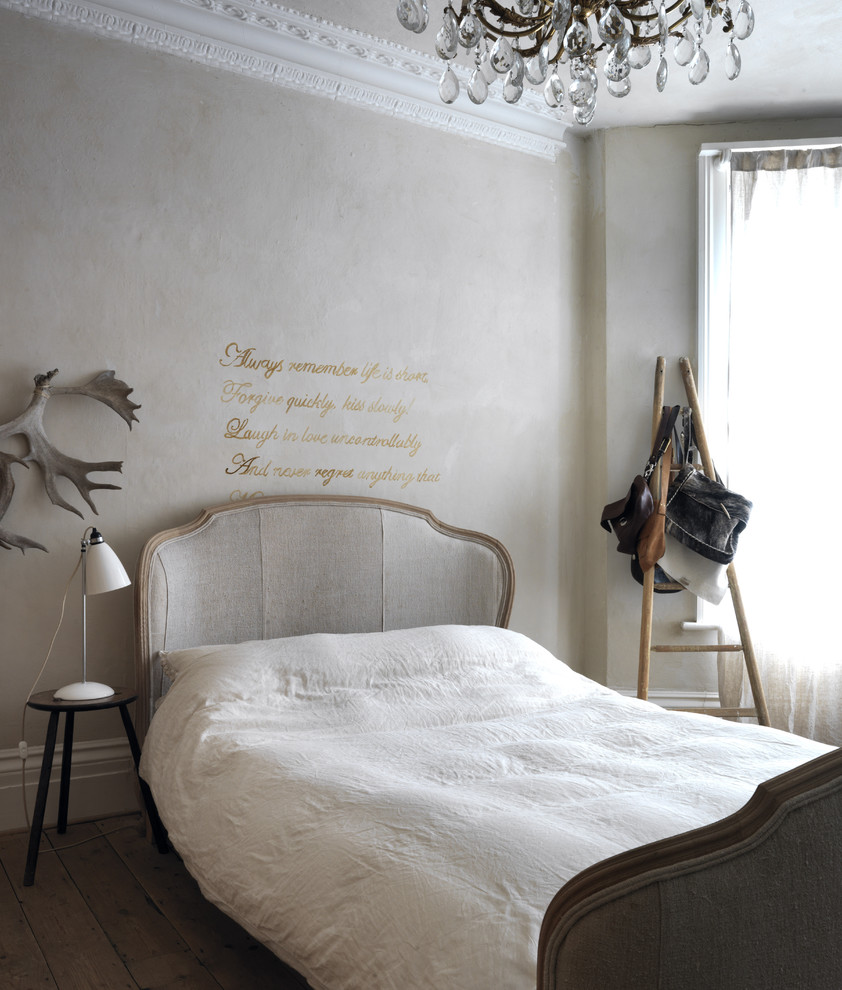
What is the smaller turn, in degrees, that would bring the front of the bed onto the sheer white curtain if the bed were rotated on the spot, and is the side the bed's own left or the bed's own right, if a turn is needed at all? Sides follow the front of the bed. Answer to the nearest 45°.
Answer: approximately 90° to the bed's own left

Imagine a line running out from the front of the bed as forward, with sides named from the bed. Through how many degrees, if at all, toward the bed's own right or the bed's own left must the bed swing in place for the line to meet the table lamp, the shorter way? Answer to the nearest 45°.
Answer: approximately 180°

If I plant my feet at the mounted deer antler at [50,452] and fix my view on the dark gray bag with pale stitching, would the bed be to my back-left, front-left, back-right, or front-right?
front-right

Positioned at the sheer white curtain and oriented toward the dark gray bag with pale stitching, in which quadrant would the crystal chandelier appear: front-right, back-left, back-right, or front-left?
front-left

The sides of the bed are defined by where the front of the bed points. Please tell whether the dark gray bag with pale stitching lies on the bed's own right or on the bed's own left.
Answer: on the bed's own left

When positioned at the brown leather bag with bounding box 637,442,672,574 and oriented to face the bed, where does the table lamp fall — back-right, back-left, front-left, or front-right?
front-right

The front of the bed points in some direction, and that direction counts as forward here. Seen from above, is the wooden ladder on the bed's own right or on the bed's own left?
on the bed's own left

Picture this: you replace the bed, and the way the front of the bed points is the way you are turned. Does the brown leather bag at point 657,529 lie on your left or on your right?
on your left

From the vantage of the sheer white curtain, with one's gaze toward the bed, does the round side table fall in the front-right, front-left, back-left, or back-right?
front-right

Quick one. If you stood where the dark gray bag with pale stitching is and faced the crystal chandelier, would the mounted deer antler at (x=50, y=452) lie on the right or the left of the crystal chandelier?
right

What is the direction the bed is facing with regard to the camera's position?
facing the viewer and to the right of the viewer

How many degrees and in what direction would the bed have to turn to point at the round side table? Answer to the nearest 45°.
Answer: approximately 180°
